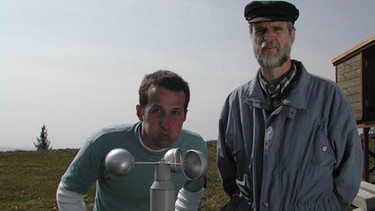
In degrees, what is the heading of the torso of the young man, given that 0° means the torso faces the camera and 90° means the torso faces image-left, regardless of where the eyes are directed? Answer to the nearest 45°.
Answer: approximately 0°

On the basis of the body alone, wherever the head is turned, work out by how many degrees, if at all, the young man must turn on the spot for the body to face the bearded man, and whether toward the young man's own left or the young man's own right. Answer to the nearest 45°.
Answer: approximately 90° to the young man's own left

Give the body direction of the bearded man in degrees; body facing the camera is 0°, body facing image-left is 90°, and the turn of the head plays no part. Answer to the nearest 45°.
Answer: approximately 45°

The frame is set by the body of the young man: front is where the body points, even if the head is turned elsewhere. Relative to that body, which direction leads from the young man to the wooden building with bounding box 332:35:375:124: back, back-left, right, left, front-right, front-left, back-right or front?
back-left
